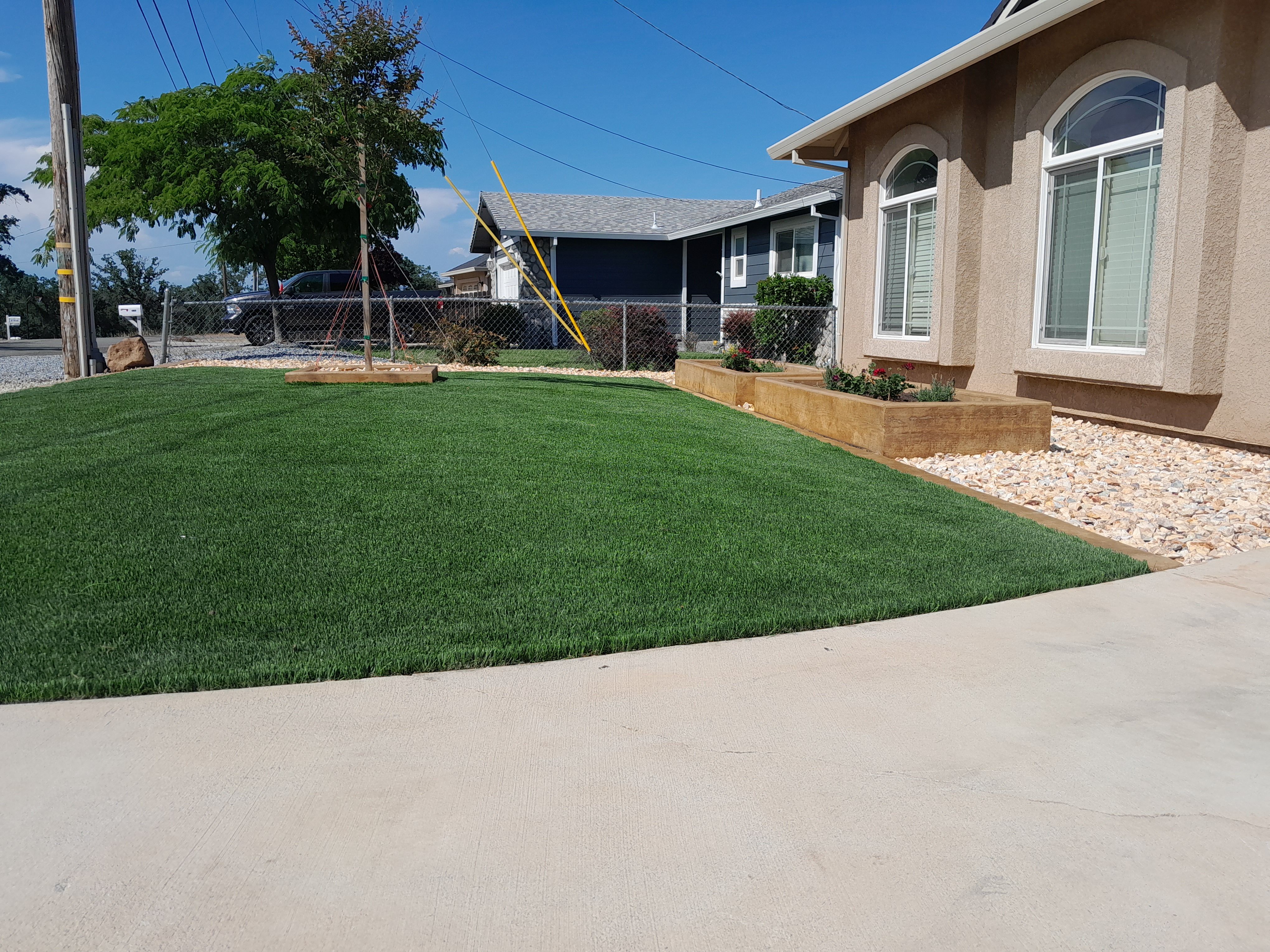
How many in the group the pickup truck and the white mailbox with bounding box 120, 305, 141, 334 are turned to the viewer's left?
2

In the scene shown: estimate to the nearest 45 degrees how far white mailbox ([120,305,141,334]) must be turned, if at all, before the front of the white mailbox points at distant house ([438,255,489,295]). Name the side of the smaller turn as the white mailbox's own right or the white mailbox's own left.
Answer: approximately 135° to the white mailbox's own right

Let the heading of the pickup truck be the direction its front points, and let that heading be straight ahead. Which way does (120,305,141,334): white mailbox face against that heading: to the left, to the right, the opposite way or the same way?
the same way

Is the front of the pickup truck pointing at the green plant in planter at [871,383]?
no

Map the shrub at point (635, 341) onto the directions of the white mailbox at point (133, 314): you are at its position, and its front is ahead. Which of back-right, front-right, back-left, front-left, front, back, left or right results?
back-left

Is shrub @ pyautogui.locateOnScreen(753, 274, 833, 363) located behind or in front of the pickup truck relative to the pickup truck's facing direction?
behind

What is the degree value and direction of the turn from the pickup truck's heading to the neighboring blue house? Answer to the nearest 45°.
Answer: approximately 135° to its right

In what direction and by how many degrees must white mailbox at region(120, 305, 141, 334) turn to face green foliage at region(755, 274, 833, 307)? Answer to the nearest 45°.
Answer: approximately 135° to its left

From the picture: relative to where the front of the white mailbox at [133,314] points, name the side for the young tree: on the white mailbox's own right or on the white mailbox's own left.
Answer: on the white mailbox's own left

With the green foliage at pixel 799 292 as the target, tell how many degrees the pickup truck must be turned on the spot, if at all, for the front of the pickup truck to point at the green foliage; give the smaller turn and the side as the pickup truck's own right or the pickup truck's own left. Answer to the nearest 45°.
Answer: approximately 135° to the pickup truck's own left

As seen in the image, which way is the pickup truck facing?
to the viewer's left

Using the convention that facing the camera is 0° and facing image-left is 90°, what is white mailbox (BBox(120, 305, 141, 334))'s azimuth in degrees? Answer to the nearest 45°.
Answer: approximately 90°

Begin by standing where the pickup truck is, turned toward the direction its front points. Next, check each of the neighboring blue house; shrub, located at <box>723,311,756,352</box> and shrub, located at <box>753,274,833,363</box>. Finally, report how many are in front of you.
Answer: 0

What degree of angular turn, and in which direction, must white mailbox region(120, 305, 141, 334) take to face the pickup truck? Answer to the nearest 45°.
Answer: approximately 135° to its left

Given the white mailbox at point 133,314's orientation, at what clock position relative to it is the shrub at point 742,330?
The shrub is roughly at 7 o'clock from the white mailbox.

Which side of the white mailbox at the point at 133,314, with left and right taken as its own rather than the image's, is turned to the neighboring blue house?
back

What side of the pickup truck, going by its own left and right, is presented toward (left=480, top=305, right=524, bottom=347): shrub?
back
